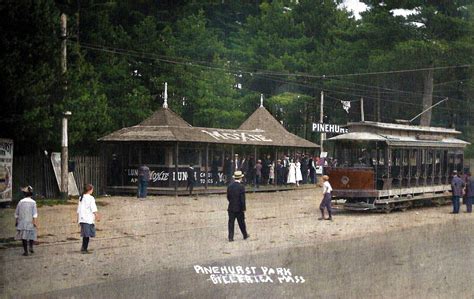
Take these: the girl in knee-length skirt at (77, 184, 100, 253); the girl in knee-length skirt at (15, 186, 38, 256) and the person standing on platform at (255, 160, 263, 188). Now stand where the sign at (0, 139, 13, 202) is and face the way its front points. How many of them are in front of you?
2

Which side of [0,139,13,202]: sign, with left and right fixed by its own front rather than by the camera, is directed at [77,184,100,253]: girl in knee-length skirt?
front

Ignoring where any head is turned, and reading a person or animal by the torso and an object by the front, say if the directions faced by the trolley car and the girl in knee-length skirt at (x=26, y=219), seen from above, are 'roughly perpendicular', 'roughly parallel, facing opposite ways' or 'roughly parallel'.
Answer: roughly perpendicular

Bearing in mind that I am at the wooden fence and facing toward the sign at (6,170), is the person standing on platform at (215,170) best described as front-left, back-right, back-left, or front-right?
back-left

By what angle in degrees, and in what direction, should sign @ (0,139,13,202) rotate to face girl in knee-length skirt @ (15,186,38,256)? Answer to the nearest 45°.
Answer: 0° — it already faces them

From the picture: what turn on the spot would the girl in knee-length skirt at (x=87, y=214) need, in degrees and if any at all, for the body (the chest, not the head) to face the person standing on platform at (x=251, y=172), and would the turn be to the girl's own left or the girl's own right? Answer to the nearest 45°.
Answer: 0° — they already face them

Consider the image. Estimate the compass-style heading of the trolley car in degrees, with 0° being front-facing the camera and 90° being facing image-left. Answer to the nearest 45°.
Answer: approximately 45°

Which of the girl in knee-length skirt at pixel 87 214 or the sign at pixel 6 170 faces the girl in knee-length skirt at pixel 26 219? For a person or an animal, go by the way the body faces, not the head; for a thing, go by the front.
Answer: the sign

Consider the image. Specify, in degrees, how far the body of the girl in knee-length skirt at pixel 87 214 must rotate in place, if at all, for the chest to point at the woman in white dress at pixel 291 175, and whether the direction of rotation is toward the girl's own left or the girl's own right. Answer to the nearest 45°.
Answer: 0° — they already face them
